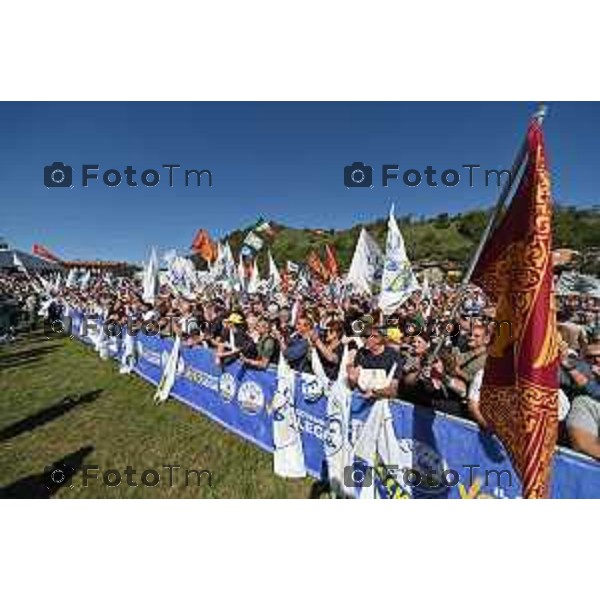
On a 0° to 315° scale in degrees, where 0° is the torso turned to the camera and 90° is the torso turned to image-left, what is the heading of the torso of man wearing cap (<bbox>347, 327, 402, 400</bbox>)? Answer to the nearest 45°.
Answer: approximately 45°

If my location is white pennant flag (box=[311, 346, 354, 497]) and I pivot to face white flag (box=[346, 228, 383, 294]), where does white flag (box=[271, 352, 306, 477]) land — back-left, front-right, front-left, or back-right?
front-left

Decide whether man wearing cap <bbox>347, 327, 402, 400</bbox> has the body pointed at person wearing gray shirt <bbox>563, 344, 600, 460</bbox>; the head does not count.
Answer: no

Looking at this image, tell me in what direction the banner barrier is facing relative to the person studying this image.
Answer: facing the viewer and to the left of the viewer

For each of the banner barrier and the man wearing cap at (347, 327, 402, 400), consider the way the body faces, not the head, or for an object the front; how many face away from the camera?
0

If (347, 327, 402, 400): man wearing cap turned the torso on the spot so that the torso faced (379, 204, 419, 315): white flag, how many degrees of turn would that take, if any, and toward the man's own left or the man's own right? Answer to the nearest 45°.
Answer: approximately 135° to the man's own right

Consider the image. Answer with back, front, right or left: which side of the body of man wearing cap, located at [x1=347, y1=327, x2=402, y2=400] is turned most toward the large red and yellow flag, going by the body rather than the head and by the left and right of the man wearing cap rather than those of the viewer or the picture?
left

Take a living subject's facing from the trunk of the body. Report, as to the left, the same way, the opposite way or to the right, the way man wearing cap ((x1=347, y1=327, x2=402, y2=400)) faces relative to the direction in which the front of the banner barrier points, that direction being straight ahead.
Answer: the same way
